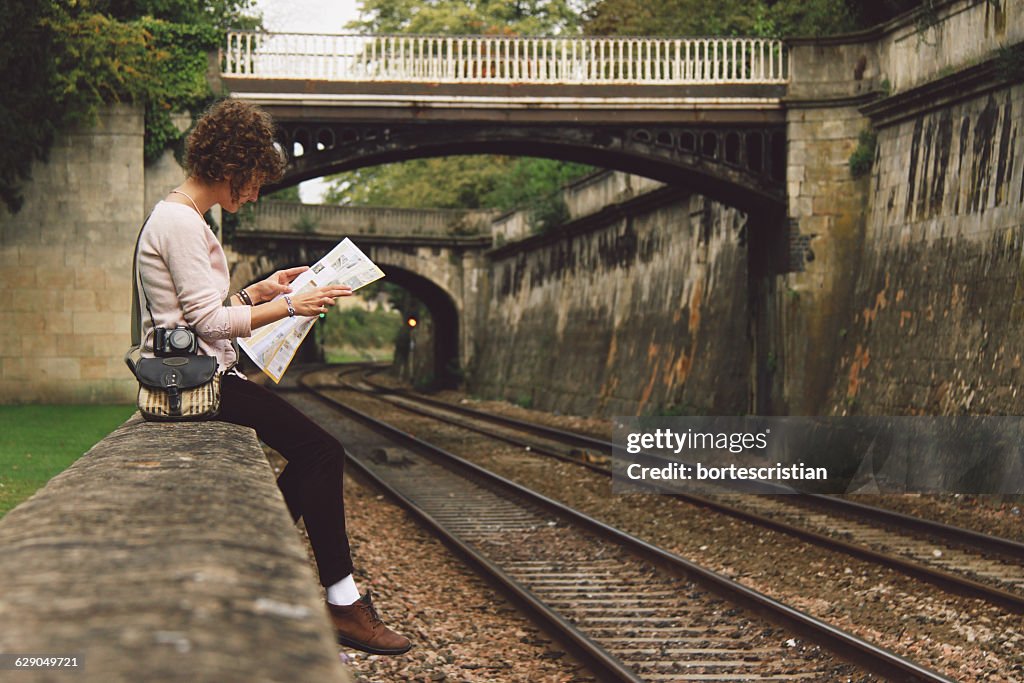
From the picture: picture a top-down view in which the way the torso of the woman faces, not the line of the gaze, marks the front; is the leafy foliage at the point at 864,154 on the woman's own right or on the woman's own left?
on the woman's own left

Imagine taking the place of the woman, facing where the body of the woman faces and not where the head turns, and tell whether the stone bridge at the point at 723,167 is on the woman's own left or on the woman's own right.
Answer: on the woman's own left

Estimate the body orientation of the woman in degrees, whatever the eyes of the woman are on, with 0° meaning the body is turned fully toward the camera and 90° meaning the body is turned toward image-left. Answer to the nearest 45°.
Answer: approximately 270°

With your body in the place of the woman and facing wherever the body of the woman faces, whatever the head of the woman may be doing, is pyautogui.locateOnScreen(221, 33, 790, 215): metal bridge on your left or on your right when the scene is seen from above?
on your left

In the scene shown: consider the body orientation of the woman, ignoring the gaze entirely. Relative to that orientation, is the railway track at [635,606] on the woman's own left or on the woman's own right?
on the woman's own left

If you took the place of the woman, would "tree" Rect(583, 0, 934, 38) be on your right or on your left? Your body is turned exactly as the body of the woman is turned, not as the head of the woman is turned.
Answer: on your left
